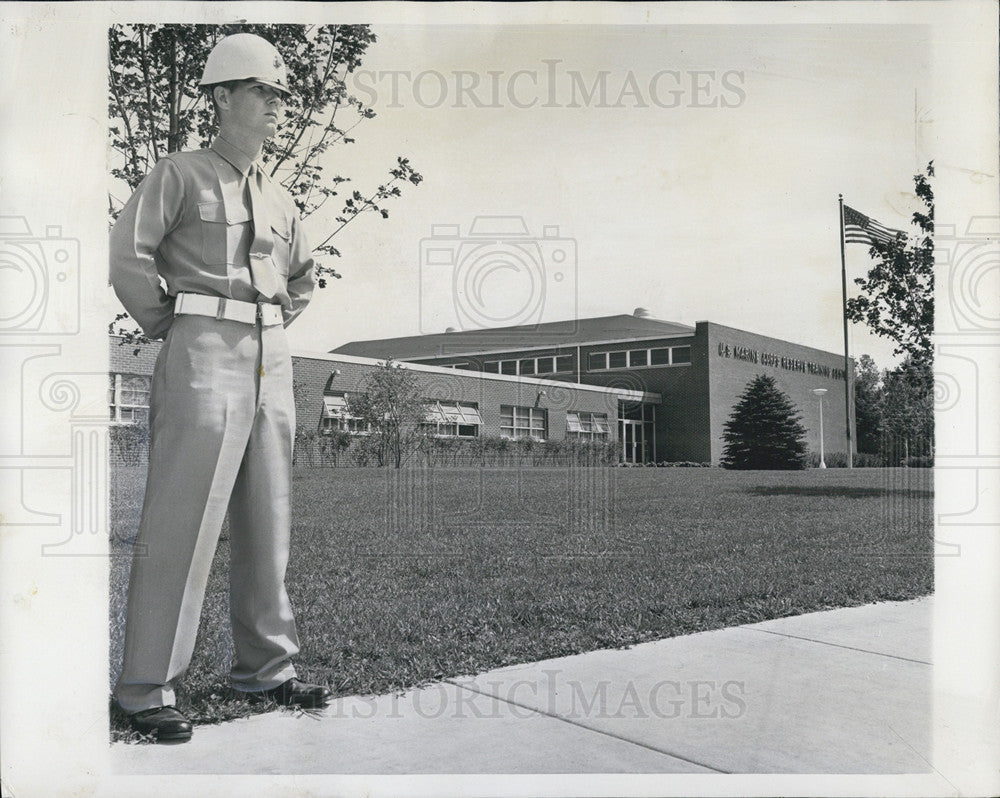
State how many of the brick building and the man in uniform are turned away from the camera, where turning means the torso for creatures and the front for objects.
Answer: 0

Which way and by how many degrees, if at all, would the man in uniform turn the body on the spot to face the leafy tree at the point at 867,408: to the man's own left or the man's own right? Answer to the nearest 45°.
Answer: approximately 90° to the man's own left

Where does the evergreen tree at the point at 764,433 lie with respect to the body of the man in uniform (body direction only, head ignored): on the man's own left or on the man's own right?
on the man's own left

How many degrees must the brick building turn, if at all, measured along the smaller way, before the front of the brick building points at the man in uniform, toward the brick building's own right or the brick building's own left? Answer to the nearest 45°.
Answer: approximately 45° to the brick building's own right

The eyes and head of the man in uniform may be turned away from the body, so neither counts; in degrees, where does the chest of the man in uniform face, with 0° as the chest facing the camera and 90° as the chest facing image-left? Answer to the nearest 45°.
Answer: approximately 315°
